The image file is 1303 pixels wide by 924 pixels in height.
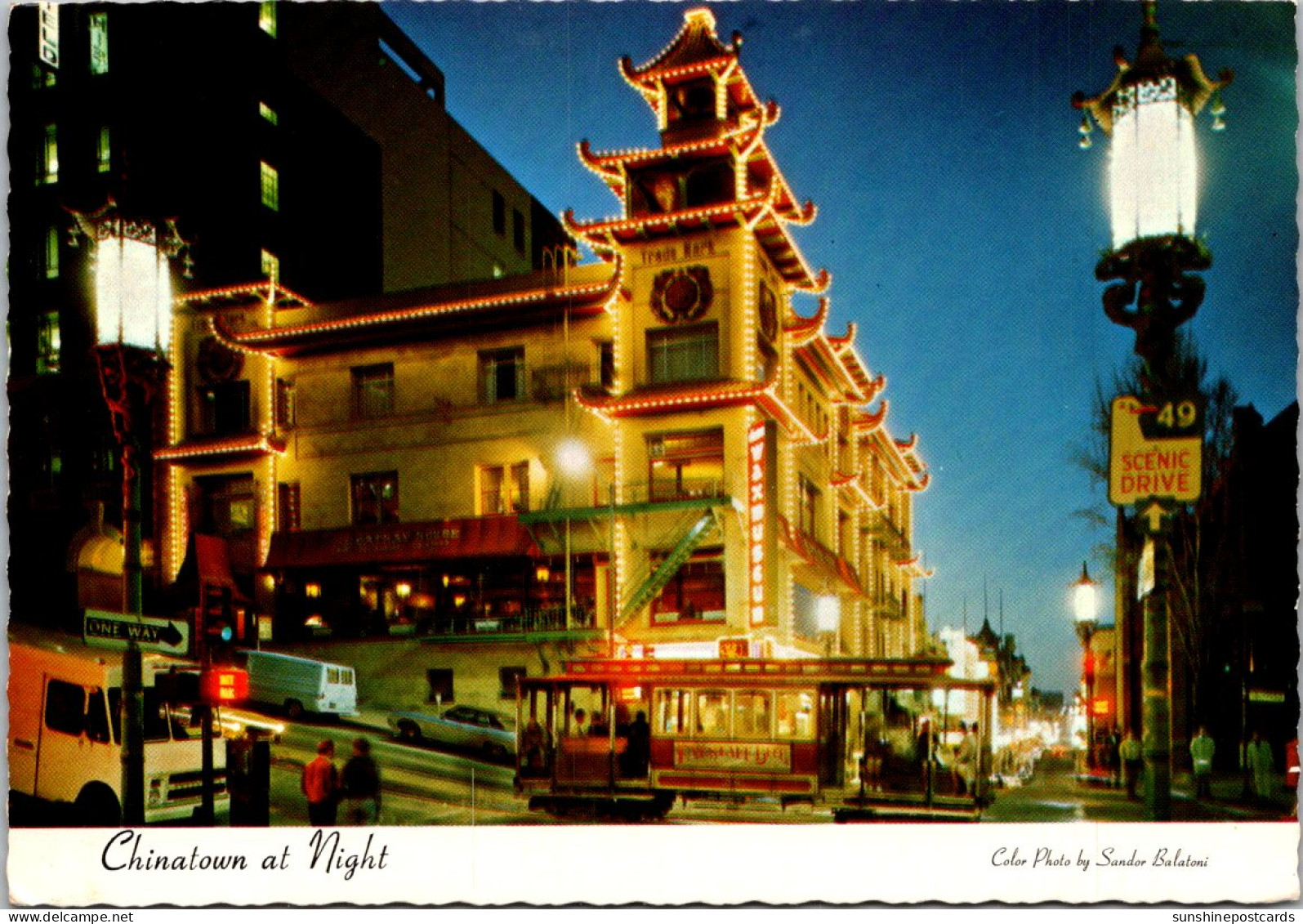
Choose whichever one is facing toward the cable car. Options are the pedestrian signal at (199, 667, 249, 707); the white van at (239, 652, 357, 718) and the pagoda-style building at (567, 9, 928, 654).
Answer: the pagoda-style building

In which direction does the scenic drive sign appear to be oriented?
toward the camera

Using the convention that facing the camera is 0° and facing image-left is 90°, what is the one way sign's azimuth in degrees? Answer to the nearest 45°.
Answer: approximately 0°

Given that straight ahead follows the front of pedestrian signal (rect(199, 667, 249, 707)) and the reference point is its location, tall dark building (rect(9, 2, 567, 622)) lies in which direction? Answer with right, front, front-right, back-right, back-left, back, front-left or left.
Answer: back

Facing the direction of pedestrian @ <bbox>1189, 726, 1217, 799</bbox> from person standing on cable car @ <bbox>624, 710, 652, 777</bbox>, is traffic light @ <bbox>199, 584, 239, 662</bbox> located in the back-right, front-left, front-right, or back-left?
back-right

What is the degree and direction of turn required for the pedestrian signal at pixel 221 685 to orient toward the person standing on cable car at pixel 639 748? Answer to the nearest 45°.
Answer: approximately 135° to its left

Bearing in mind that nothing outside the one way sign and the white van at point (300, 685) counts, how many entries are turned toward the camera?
1

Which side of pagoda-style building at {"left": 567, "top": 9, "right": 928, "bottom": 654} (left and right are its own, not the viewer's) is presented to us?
front

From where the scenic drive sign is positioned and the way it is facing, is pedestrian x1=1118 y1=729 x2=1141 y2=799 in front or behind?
behind

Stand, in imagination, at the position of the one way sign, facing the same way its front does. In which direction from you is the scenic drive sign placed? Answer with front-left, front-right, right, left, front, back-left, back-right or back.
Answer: front-left

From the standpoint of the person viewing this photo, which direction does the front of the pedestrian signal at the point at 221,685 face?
facing the viewer

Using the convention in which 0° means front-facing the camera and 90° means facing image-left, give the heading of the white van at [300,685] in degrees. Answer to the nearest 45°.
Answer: approximately 135°
